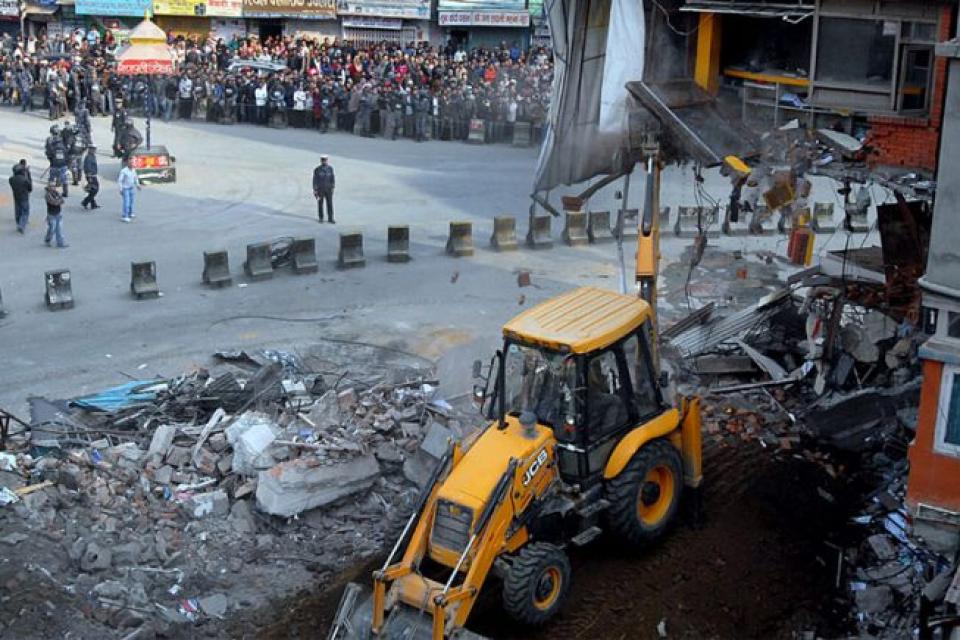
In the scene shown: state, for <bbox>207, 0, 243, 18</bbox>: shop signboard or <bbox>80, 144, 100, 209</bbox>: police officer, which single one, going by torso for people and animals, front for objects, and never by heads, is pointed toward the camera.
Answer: the shop signboard

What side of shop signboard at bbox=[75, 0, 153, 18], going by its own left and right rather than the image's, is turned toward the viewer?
front

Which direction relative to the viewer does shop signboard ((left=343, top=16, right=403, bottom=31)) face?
toward the camera

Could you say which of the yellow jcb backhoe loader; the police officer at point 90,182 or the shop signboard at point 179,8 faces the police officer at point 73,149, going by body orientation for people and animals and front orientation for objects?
the shop signboard

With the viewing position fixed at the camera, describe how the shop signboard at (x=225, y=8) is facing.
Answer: facing the viewer

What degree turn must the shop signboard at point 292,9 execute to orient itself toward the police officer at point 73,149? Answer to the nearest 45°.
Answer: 0° — it already faces them

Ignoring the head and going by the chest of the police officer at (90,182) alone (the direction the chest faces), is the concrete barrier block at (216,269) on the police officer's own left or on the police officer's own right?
on the police officer's own right

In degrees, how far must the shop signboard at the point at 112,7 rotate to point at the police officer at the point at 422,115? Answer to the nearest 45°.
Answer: approximately 45° to its left

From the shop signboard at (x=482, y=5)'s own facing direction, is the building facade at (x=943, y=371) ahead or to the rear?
ahead

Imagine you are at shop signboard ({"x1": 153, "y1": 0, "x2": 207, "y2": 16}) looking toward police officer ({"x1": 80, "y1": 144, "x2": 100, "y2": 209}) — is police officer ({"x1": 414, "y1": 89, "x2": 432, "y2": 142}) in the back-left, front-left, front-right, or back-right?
front-left

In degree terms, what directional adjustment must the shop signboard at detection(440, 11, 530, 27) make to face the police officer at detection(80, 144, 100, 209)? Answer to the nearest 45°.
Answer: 0° — it already faces them

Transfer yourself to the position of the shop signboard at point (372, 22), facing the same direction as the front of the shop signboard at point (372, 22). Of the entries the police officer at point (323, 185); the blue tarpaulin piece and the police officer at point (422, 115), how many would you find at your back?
0

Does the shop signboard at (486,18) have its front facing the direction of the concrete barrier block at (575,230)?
yes

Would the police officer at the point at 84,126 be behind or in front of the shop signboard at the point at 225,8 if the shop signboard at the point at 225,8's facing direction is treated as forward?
in front

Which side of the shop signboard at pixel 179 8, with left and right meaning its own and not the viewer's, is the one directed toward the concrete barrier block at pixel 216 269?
front

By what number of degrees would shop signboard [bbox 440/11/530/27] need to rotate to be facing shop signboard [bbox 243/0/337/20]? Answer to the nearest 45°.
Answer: approximately 90° to its right

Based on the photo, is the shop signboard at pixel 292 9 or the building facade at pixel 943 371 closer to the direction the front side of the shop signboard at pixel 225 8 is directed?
the building facade

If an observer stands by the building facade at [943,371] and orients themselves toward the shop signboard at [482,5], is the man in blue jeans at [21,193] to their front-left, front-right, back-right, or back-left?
front-left

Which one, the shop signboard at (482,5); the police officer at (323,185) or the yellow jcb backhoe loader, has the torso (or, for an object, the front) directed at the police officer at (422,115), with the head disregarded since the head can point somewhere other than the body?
the shop signboard
